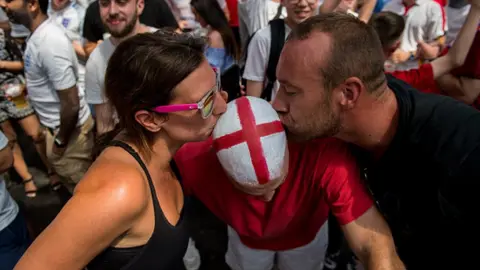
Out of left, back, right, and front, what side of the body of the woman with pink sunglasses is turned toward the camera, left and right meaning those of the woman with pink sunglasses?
right

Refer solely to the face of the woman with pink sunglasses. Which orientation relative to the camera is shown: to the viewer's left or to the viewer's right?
to the viewer's right
